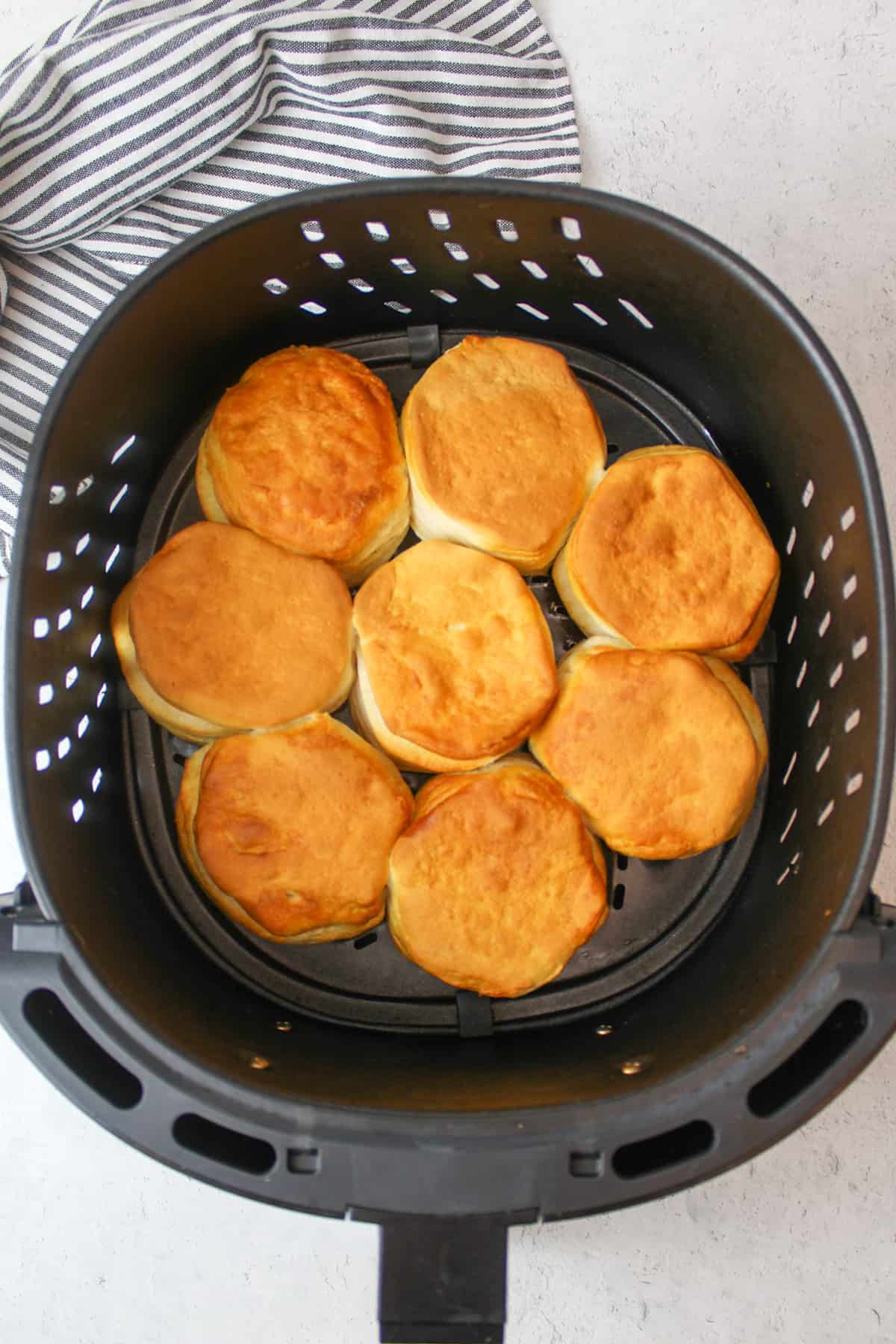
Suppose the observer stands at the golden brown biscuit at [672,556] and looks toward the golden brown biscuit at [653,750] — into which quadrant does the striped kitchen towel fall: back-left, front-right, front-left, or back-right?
back-right

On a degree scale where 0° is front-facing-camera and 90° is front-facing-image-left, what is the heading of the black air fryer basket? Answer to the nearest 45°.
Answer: approximately 0°
